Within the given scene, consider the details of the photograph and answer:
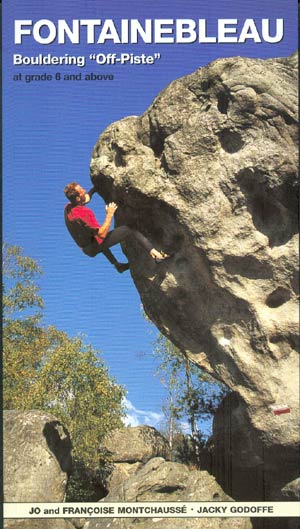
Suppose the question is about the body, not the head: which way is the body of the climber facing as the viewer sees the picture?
to the viewer's right

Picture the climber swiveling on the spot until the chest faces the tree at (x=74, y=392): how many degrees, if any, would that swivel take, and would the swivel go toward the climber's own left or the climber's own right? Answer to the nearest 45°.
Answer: approximately 90° to the climber's own left
